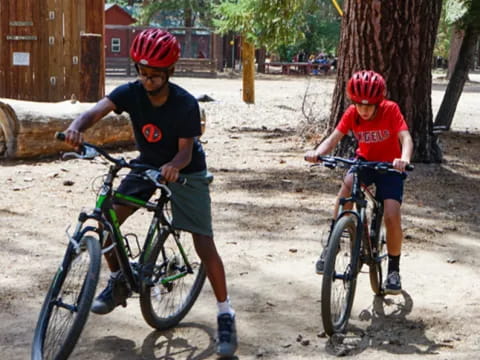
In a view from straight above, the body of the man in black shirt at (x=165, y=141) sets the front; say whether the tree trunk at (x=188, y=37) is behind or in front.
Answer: behind

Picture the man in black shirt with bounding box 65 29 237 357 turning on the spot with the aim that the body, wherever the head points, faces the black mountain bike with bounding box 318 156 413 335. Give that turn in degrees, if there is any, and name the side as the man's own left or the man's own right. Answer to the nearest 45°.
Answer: approximately 135° to the man's own left

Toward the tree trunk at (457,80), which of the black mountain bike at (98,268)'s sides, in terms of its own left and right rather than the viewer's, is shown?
back

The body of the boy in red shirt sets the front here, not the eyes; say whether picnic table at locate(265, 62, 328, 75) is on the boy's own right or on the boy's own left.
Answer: on the boy's own right

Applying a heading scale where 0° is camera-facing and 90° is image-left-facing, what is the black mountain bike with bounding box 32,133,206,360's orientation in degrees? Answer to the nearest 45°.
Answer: approximately 45°

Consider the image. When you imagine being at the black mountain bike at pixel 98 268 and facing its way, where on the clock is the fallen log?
The fallen log is roughly at 4 o'clock from the black mountain bike.

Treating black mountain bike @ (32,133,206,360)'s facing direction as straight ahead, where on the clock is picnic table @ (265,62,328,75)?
The picnic table is roughly at 5 o'clock from the black mountain bike.
